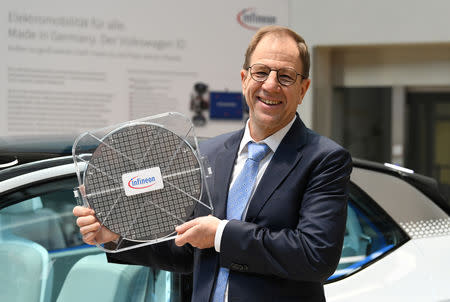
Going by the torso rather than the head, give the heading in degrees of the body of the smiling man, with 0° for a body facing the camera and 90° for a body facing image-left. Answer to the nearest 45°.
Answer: approximately 45°
